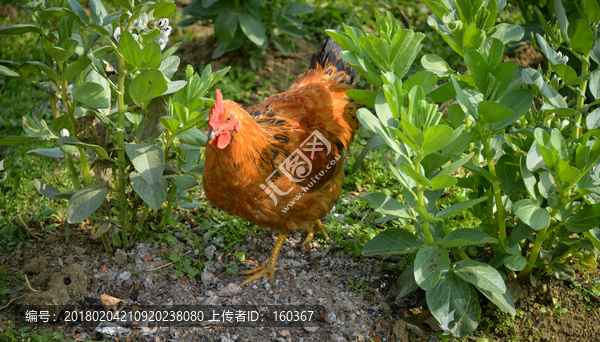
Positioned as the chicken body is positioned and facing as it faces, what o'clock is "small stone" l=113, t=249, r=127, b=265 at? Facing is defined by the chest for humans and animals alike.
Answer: The small stone is roughly at 1 o'clock from the chicken body.

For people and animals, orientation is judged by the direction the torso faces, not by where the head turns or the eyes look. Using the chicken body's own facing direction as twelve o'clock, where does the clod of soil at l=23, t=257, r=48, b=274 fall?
The clod of soil is roughly at 1 o'clock from the chicken body.

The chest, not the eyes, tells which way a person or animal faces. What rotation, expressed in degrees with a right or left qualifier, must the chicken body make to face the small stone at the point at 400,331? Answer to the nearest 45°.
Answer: approximately 90° to its left

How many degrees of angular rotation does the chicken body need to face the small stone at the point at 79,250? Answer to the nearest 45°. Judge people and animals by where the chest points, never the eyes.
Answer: approximately 45° to its right

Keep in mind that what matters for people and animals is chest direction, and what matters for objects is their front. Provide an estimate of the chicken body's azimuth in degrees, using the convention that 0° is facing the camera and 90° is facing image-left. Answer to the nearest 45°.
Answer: approximately 45°
